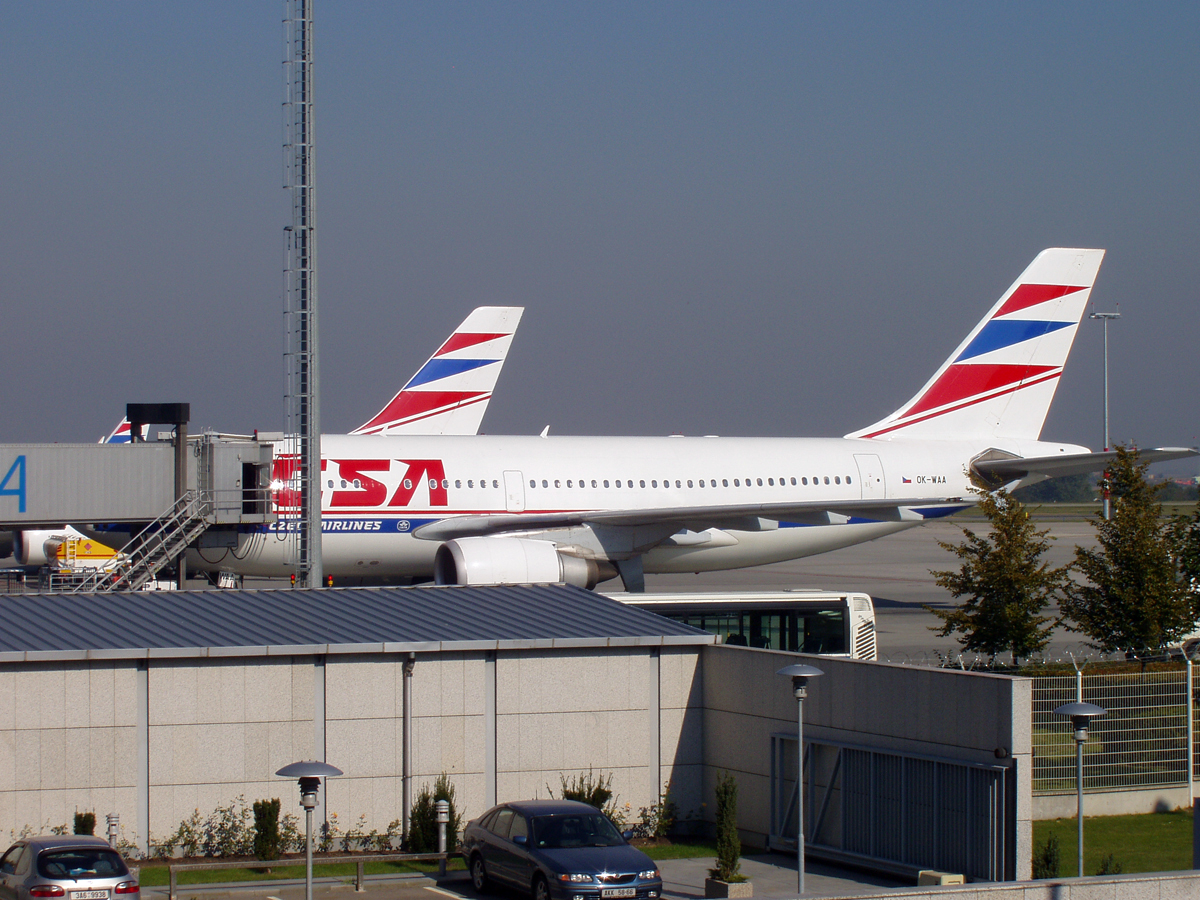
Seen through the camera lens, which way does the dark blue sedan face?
facing the viewer and to the right of the viewer

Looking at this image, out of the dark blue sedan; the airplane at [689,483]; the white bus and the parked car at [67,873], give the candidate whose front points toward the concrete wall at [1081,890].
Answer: the dark blue sedan

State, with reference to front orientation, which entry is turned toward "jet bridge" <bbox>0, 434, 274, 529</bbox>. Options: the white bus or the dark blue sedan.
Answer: the white bus

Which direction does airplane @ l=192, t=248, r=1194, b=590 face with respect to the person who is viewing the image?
facing to the left of the viewer

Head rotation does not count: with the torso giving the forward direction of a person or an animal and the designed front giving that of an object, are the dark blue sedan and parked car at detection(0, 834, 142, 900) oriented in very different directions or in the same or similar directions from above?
very different directions

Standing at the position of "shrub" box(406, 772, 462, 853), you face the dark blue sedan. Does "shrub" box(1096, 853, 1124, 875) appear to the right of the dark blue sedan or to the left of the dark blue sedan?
left

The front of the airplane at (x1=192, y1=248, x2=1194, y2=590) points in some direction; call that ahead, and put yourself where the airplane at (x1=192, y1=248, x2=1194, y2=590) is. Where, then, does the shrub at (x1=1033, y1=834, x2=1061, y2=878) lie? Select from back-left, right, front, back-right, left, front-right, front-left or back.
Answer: left

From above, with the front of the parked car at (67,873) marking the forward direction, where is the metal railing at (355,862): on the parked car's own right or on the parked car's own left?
on the parked car's own right

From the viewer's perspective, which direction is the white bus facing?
to the viewer's left

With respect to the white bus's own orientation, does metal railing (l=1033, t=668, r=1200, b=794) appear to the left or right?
on its left

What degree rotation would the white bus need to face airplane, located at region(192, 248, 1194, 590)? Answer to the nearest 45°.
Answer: approximately 90° to its right
